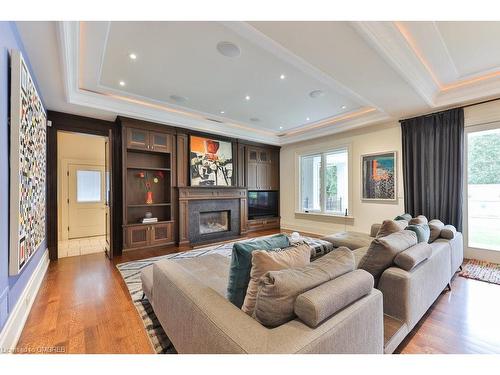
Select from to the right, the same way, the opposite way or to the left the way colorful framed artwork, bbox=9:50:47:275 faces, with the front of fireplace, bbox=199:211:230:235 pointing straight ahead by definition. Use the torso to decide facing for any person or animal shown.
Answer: to the left

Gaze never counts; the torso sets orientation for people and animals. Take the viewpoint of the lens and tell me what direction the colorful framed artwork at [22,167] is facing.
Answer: facing to the right of the viewer

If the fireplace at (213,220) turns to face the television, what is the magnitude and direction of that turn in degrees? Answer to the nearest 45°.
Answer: approximately 90° to its left

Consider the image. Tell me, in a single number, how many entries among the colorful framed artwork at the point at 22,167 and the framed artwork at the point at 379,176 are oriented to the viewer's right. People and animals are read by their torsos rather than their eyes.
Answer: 1

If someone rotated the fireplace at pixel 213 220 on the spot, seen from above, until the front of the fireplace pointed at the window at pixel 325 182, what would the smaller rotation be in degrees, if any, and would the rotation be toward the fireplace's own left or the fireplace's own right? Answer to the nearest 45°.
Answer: approximately 45° to the fireplace's own left
